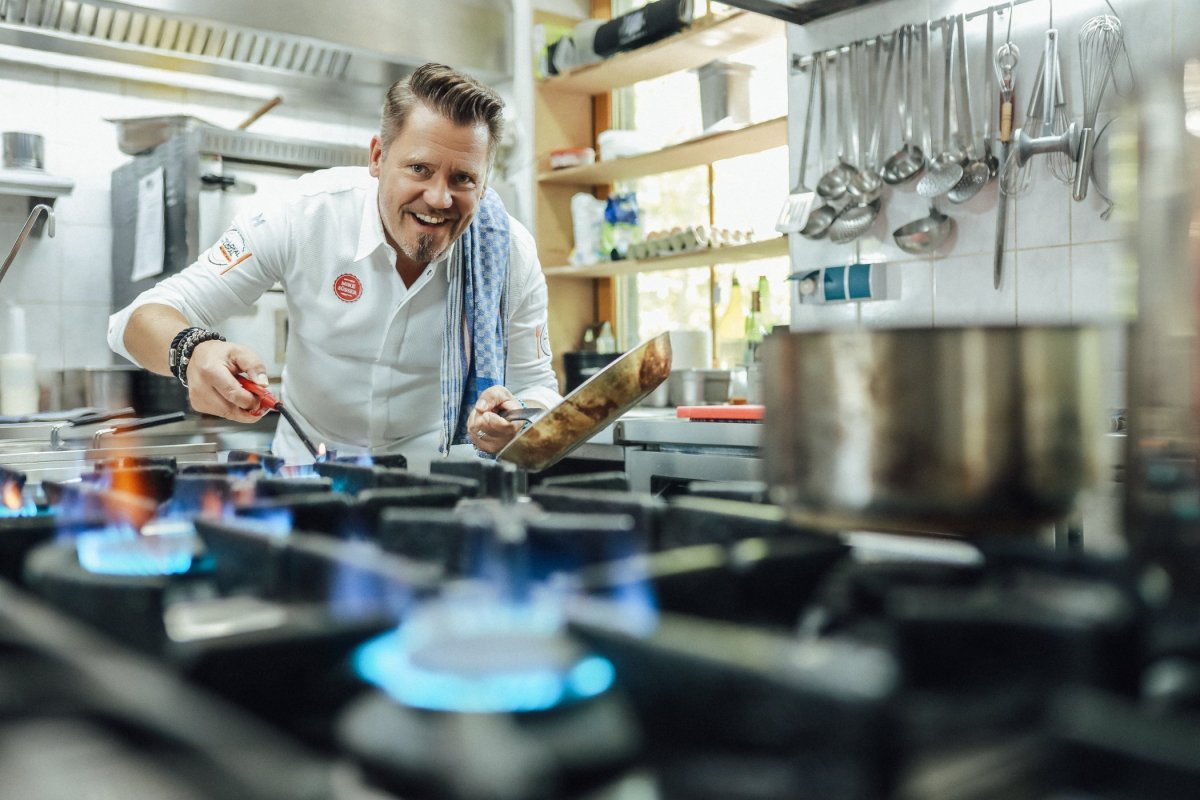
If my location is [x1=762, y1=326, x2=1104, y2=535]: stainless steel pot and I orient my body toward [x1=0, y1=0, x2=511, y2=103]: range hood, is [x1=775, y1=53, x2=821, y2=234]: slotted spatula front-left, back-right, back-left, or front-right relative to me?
front-right

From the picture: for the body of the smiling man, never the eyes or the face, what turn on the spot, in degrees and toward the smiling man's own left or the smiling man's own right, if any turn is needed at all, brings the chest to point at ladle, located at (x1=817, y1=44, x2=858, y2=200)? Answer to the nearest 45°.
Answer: approximately 135° to the smiling man's own left

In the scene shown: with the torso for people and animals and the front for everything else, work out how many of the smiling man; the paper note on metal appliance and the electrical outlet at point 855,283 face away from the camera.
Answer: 0

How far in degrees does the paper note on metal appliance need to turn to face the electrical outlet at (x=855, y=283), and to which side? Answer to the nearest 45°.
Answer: approximately 90° to its left

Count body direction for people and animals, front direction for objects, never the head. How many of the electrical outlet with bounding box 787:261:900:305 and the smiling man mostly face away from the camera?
0

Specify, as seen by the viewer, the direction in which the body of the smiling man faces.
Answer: toward the camera

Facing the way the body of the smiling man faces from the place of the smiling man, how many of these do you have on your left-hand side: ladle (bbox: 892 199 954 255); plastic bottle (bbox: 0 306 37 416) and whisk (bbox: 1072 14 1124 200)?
2

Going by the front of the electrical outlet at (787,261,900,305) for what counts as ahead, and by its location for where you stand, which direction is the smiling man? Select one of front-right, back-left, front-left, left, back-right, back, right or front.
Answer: front

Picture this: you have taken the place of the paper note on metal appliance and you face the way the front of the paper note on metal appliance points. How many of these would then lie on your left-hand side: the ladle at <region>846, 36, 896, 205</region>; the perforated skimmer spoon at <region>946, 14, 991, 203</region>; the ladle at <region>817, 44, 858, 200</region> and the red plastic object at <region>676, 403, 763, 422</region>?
4

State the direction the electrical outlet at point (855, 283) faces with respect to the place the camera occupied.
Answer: facing the viewer and to the left of the viewer

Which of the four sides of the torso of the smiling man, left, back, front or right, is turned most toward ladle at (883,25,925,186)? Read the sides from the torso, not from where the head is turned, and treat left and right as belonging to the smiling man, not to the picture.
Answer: left

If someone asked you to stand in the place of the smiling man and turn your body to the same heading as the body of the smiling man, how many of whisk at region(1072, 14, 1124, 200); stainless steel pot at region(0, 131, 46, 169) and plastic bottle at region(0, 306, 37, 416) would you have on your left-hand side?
1

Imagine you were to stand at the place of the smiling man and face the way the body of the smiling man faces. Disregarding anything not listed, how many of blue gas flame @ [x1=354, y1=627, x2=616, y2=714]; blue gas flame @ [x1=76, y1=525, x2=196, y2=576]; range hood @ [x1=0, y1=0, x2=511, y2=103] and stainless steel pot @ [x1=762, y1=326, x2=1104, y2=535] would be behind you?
1

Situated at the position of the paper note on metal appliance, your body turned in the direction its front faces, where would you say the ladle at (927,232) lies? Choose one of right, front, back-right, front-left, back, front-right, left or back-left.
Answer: left

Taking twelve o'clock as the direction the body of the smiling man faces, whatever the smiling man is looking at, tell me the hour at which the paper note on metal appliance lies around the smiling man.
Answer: The paper note on metal appliance is roughly at 5 o'clock from the smiling man.

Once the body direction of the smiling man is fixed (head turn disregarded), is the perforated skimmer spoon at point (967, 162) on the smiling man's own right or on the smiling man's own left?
on the smiling man's own left

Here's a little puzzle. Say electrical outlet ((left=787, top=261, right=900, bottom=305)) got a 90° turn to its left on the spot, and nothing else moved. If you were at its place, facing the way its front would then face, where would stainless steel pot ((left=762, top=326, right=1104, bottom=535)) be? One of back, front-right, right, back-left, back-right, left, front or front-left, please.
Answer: front-right

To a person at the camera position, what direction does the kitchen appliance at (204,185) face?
facing the viewer and to the right of the viewer
